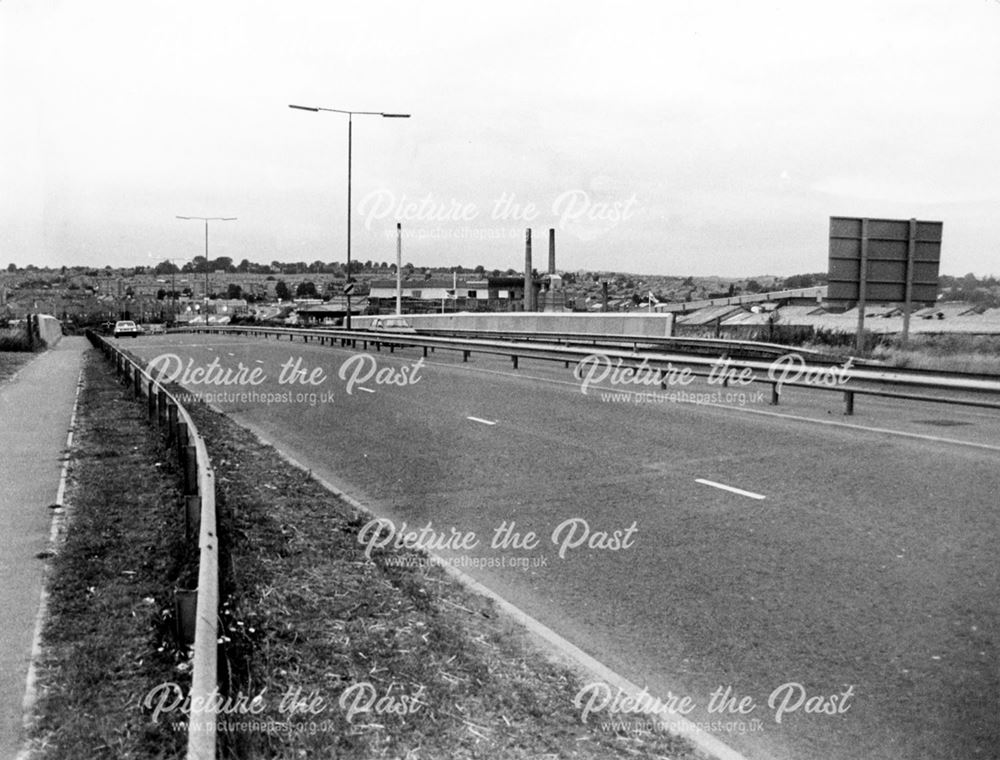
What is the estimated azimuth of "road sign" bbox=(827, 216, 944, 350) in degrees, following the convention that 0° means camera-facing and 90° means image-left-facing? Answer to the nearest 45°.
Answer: approximately 180°
